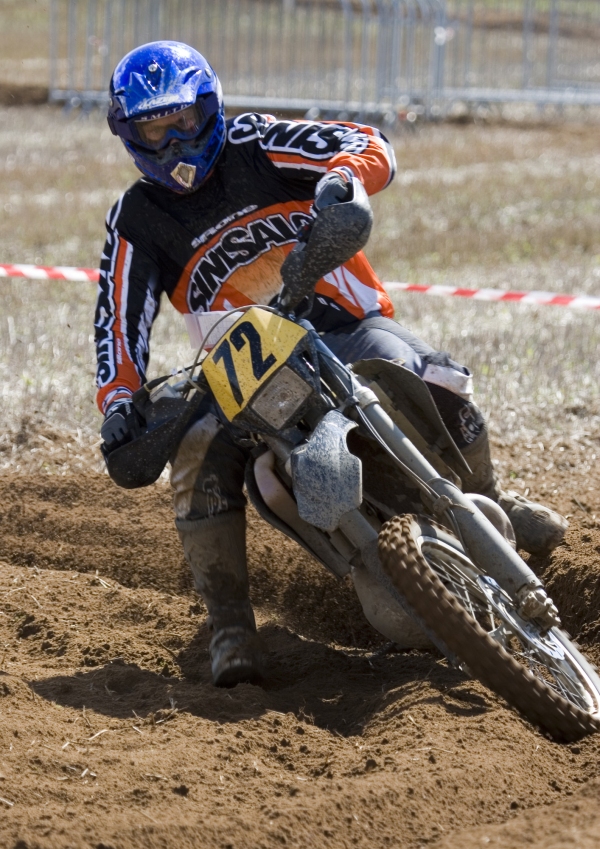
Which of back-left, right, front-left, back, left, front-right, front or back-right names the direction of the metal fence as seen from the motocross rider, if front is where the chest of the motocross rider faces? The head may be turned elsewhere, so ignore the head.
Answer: back

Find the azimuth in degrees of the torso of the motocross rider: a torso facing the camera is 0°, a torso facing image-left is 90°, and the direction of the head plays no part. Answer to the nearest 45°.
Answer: approximately 0°

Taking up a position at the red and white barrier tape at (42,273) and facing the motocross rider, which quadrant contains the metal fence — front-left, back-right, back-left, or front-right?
back-left

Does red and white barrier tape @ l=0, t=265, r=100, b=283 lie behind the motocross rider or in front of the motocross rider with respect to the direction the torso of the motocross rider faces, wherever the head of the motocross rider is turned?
behind
